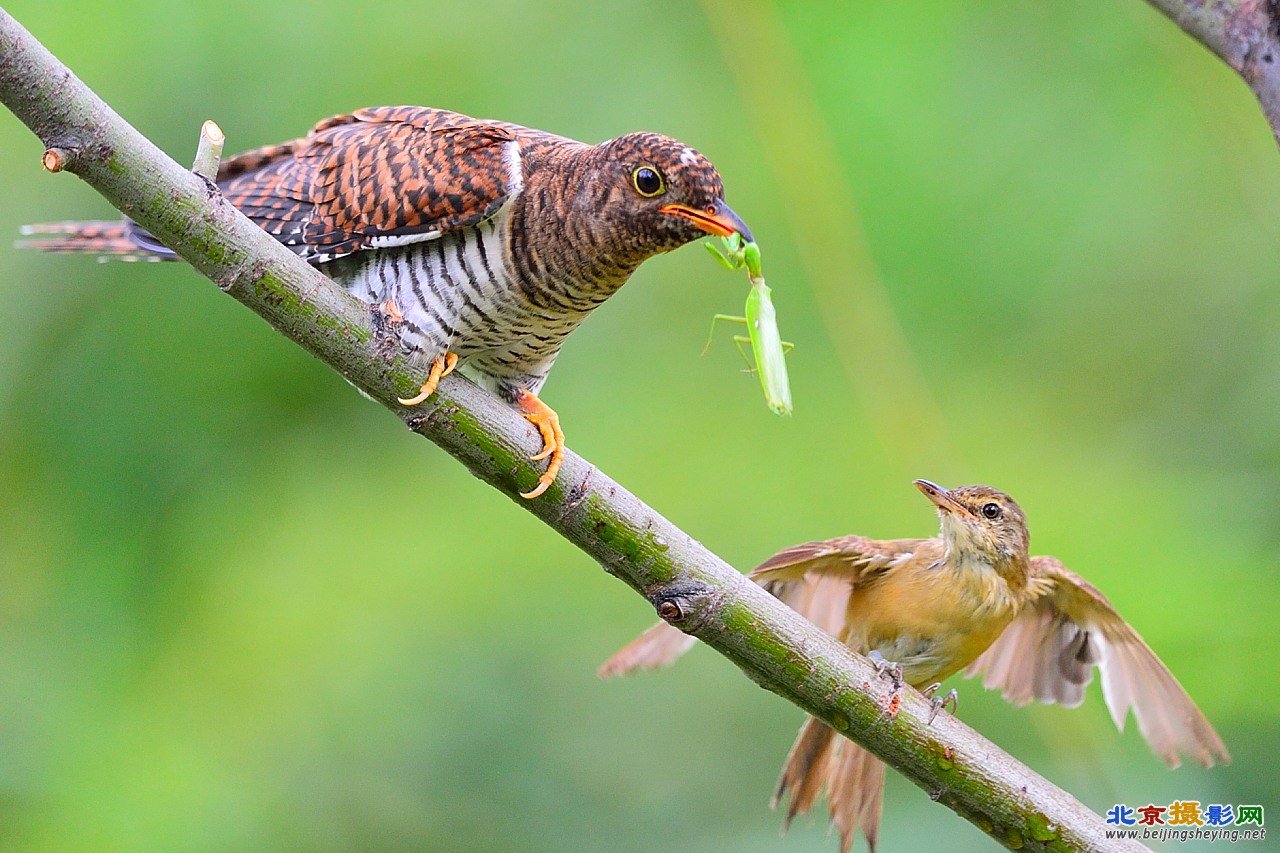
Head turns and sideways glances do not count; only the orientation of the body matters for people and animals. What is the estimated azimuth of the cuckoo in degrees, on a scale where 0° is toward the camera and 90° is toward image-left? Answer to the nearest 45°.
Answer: approximately 270°

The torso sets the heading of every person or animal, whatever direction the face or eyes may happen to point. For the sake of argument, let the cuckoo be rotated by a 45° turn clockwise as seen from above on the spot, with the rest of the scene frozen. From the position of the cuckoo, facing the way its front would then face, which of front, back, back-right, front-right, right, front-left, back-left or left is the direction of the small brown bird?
front-left
